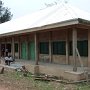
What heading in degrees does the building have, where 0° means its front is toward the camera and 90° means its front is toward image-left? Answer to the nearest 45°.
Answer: approximately 45°
